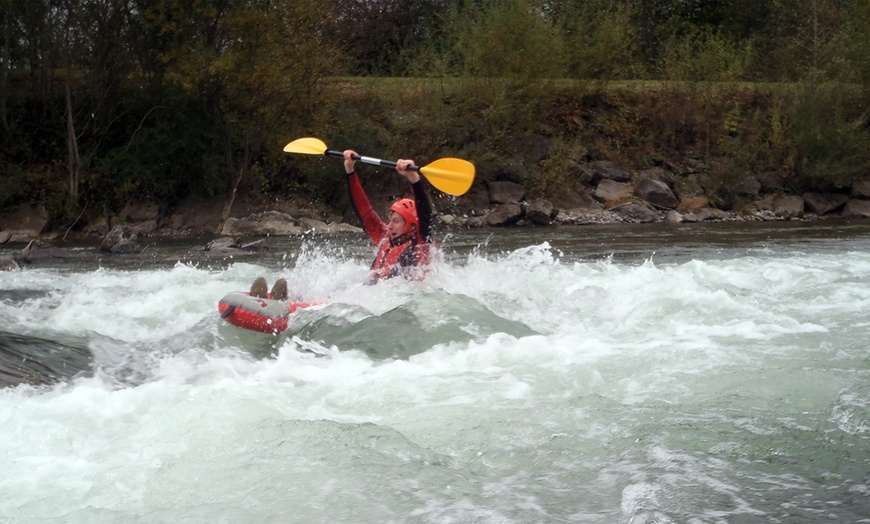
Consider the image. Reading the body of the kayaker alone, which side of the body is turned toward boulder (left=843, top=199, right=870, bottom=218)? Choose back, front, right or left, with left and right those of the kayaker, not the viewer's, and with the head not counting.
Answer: back

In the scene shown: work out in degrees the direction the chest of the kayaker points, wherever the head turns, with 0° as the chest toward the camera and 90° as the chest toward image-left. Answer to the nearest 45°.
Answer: approximately 45°

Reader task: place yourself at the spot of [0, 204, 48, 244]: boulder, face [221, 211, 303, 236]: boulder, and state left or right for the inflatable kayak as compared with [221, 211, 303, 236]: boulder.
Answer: right

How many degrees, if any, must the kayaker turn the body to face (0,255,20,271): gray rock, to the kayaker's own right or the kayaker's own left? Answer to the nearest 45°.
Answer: approximately 90° to the kayaker's own right

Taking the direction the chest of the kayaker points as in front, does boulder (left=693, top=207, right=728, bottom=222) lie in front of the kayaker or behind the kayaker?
behind

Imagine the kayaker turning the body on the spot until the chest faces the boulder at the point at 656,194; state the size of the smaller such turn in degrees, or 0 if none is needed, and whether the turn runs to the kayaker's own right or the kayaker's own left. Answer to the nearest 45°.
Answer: approximately 180°

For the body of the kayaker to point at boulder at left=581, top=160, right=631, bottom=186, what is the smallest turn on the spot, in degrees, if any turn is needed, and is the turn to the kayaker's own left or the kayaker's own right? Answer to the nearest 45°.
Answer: approximately 135° to the kayaker's own right

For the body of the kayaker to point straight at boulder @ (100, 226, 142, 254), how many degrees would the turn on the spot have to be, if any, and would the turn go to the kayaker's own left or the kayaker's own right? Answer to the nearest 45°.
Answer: approximately 90° to the kayaker's own right

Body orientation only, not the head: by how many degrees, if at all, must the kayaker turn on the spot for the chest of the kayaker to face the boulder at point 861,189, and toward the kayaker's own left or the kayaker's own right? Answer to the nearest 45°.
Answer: approximately 180°

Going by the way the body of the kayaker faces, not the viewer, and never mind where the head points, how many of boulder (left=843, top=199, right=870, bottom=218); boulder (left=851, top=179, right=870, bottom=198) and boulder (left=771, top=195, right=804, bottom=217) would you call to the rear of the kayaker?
3
